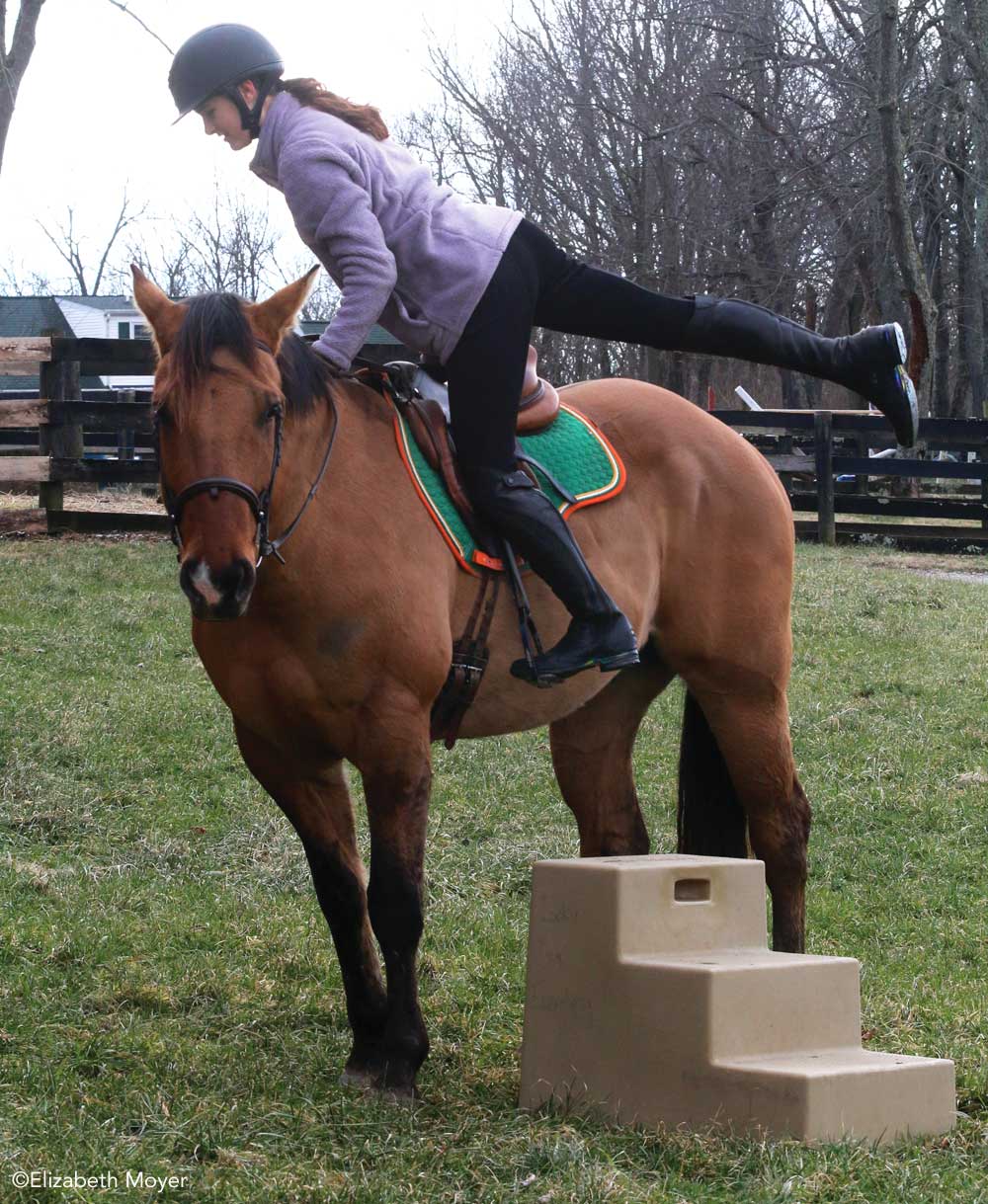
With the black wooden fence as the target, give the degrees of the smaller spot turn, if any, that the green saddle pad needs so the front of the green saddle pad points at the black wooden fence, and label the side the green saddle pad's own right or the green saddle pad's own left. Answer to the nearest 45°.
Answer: approximately 135° to the green saddle pad's own right

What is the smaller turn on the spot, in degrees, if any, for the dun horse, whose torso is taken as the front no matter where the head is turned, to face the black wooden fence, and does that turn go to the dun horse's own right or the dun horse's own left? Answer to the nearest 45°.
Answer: approximately 135° to the dun horse's own right

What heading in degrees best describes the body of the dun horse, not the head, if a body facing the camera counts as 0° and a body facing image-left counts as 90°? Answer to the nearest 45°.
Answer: approximately 45°
